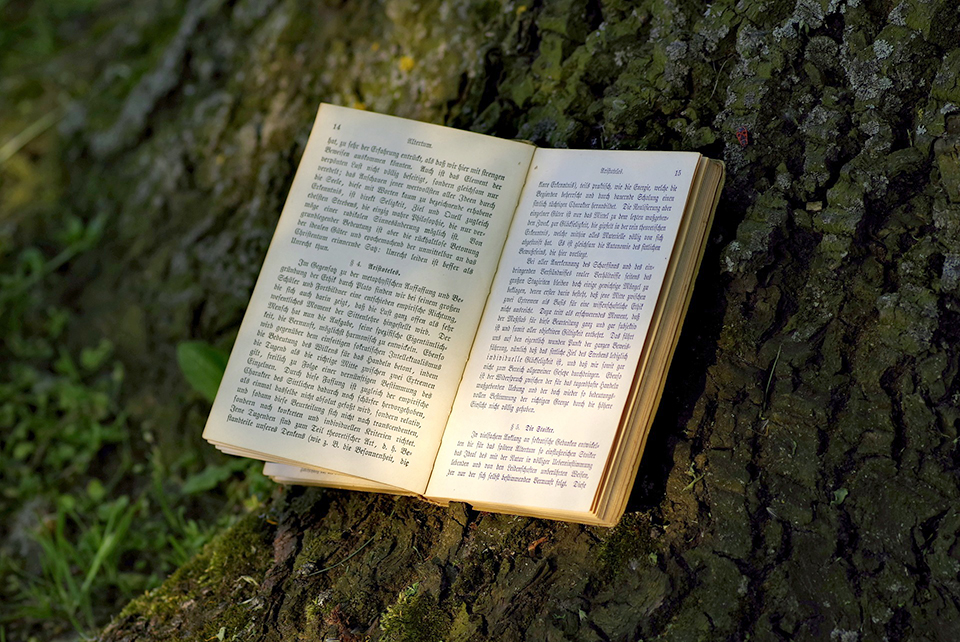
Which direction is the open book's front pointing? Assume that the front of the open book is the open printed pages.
toward the camera
